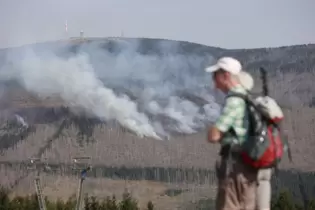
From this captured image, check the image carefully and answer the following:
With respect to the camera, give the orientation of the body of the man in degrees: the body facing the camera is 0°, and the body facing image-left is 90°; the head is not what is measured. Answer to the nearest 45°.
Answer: approximately 90°
